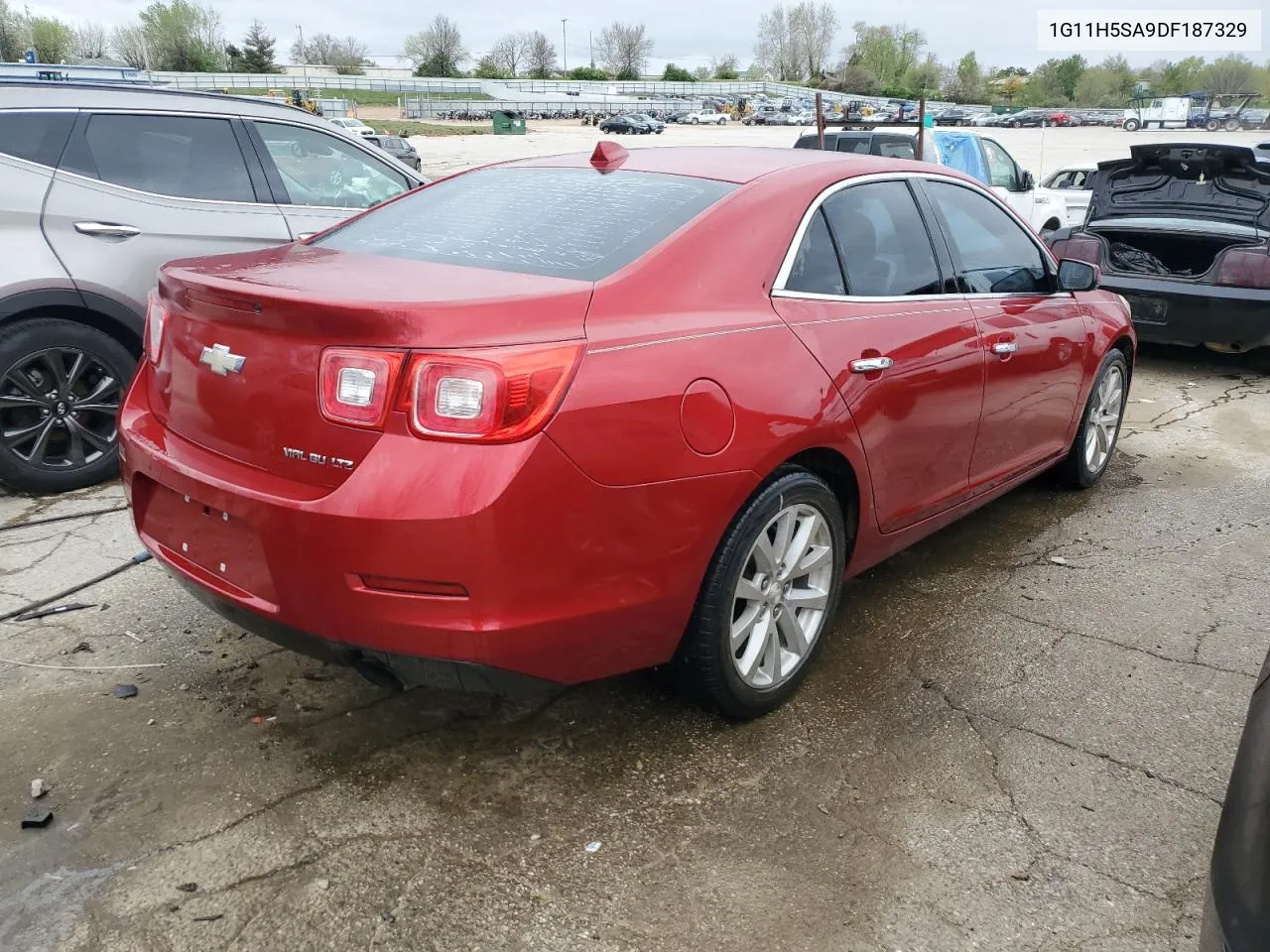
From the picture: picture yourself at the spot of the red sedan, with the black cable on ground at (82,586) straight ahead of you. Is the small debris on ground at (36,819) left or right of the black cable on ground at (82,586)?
left

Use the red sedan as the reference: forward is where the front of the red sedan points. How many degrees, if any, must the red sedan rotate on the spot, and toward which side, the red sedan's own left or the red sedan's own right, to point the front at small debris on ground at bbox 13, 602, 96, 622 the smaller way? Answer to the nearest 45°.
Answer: approximately 90° to the red sedan's own left

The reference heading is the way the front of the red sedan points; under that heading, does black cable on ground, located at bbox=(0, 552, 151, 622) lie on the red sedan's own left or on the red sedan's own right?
on the red sedan's own left

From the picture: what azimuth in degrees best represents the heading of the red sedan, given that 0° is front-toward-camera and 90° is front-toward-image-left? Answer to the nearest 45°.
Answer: approximately 225°

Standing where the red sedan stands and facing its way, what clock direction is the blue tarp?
The blue tarp is roughly at 11 o'clock from the red sedan.

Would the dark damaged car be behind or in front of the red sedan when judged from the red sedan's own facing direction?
in front

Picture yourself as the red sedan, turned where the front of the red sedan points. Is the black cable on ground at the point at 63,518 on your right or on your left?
on your left

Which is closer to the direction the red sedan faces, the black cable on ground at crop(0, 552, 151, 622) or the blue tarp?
the blue tarp

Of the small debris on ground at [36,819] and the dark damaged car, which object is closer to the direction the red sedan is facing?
the dark damaged car

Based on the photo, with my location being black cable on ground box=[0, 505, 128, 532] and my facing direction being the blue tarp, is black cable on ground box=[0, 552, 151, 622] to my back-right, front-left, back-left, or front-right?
back-right
